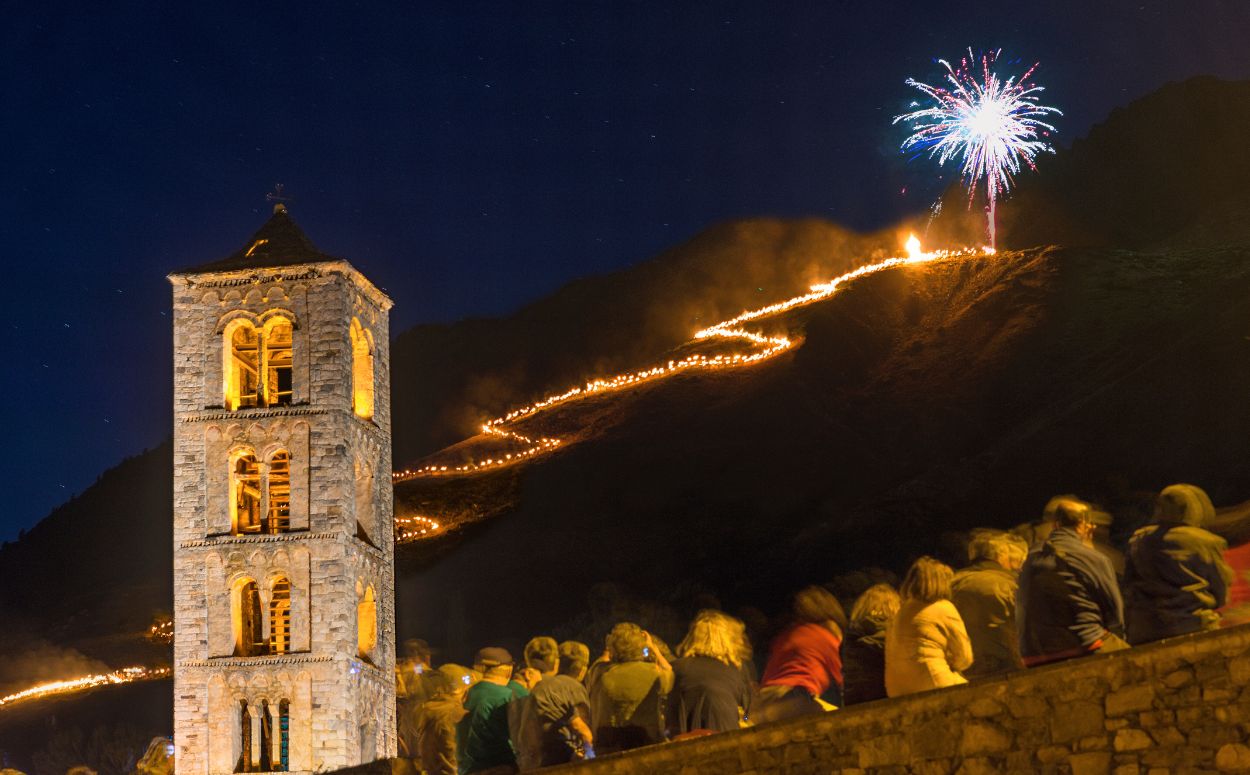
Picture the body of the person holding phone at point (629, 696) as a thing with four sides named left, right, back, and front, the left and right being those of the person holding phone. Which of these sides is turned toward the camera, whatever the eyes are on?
back

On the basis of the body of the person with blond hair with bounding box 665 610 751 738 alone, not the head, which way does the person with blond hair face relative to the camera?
away from the camera

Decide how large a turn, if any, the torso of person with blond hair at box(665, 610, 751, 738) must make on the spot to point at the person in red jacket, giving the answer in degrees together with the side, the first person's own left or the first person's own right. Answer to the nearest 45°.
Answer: approximately 90° to the first person's own right

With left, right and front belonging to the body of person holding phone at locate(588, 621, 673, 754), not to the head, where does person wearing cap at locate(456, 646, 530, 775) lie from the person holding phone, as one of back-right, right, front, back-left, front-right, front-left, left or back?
front-left

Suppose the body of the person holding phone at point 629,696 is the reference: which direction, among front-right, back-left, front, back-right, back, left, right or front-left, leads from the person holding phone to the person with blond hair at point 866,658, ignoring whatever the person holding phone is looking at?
back-right

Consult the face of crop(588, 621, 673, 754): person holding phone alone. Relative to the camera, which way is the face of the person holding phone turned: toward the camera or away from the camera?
away from the camera

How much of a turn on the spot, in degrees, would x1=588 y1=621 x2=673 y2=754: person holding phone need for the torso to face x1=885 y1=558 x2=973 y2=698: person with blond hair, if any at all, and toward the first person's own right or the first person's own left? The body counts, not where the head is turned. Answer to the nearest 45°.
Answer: approximately 135° to the first person's own right

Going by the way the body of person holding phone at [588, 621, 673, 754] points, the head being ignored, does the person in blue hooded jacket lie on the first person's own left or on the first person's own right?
on the first person's own right

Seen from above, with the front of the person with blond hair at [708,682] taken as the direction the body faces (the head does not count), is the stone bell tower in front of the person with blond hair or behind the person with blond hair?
in front

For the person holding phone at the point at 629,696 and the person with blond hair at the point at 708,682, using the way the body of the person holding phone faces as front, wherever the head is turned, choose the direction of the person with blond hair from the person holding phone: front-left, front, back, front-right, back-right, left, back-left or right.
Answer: back-right

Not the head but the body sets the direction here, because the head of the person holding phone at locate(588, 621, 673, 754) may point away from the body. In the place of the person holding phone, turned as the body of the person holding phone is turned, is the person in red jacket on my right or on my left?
on my right

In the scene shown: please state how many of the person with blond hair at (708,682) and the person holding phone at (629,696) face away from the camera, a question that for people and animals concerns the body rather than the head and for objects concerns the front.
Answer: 2
